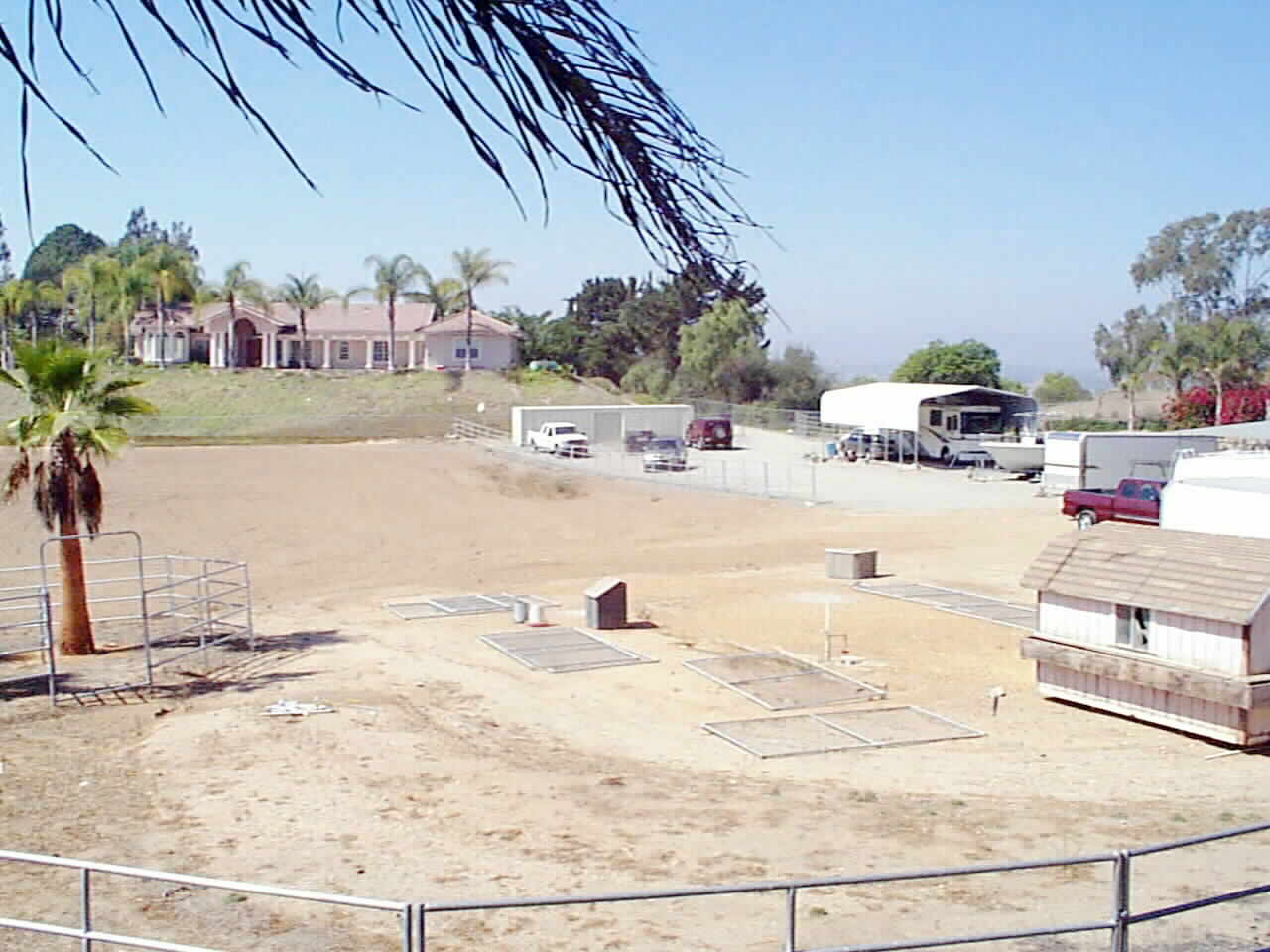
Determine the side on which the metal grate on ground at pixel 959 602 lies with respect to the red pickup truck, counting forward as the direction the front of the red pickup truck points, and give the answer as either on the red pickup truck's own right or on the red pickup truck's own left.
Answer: on the red pickup truck's own right

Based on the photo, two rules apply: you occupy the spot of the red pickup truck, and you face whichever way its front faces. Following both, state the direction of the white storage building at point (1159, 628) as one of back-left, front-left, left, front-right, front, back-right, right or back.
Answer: right

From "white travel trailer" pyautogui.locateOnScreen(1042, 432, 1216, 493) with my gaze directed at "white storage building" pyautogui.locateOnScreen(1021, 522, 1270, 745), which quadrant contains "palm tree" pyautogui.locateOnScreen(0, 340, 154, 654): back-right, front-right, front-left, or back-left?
front-right

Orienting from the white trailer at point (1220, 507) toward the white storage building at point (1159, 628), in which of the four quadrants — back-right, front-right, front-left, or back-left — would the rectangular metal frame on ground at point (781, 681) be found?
front-right

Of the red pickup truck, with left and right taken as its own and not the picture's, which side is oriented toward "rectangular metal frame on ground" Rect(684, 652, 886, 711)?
right

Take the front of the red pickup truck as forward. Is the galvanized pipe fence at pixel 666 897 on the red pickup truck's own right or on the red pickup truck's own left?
on the red pickup truck's own right
